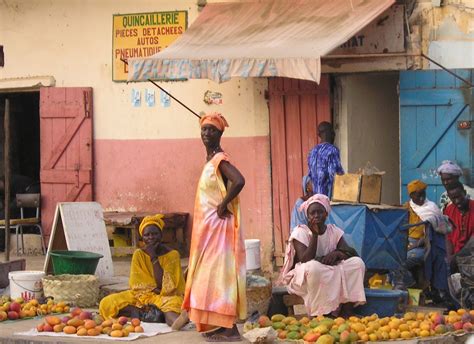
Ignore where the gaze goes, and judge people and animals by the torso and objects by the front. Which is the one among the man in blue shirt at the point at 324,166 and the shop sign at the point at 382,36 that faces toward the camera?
the shop sign

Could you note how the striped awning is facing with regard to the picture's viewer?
facing the viewer

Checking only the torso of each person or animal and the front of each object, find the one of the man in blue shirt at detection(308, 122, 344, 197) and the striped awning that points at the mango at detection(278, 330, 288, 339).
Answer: the striped awning

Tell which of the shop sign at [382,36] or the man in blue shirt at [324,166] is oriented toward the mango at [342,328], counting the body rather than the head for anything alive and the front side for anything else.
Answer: the shop sign

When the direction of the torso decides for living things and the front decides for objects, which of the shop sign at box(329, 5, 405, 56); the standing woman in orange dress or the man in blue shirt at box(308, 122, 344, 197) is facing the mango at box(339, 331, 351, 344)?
the shop sign

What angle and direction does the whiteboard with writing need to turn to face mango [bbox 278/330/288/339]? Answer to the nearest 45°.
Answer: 0° — it already faces it

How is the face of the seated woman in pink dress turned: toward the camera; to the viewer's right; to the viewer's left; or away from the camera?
toward the camera

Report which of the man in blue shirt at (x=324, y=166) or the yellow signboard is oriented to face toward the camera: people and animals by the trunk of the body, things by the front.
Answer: the yellow signboard

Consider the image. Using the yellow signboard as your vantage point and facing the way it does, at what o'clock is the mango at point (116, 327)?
The mango is roughly at 12 o'clock from the yellow signboard.

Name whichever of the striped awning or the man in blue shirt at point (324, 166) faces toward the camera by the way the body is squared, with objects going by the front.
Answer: the striped awning

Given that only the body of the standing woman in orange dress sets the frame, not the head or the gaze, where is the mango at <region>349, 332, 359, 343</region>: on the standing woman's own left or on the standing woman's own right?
on the standing woman's own left

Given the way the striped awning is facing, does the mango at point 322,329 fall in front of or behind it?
in front

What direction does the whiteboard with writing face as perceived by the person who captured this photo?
facing the viewer and to the right of the viewer

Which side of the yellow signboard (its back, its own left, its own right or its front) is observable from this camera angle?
front

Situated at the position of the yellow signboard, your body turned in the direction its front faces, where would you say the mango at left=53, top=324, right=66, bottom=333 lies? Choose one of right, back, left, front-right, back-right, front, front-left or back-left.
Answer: front

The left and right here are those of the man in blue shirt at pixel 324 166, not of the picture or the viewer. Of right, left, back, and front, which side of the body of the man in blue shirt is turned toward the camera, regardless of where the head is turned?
back

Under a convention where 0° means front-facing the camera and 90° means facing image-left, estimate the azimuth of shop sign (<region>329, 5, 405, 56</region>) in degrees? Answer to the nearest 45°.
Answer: approximately 0°
